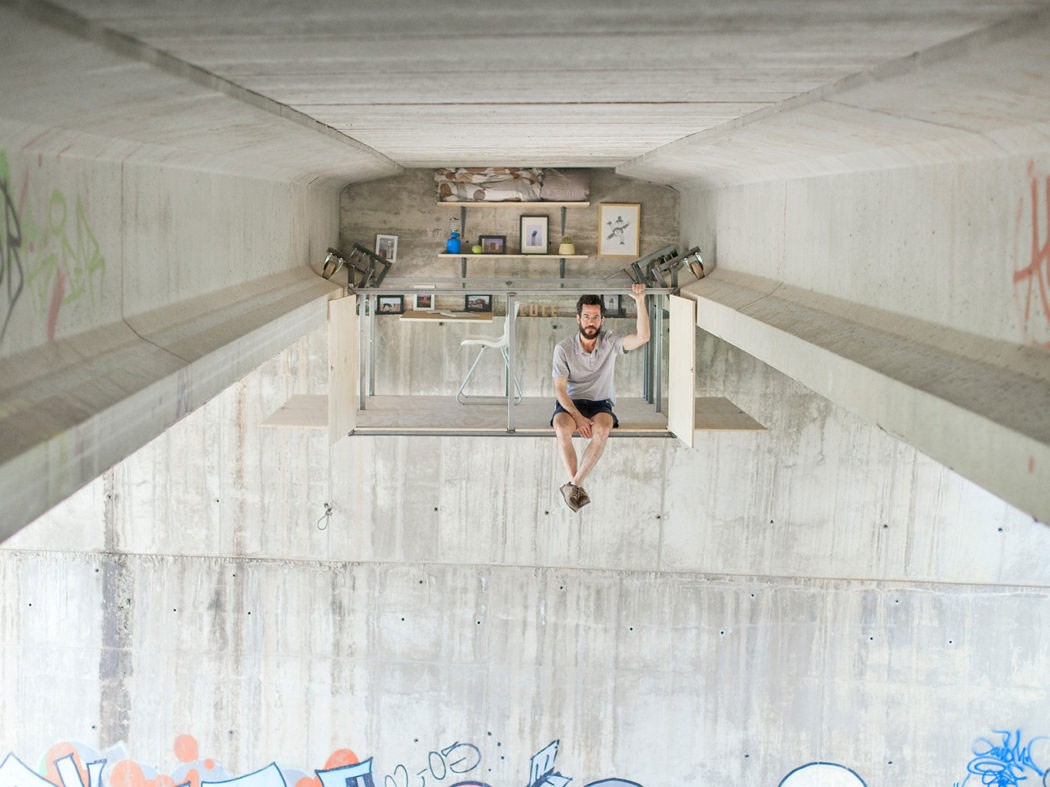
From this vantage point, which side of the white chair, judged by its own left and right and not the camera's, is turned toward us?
left

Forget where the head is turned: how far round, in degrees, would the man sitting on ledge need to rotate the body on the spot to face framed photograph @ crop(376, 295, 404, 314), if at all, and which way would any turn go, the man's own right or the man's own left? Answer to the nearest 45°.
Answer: approximately 135° to the man's own right

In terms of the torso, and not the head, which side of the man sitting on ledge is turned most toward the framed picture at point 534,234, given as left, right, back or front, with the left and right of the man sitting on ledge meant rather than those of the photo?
back

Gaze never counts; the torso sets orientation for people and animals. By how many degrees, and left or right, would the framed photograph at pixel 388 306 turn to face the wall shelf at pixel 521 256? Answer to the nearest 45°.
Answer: approximately 90° to its left

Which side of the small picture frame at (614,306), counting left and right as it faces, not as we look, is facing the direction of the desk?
right

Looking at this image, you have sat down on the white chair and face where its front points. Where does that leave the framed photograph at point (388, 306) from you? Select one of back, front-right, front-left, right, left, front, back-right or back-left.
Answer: front-right
